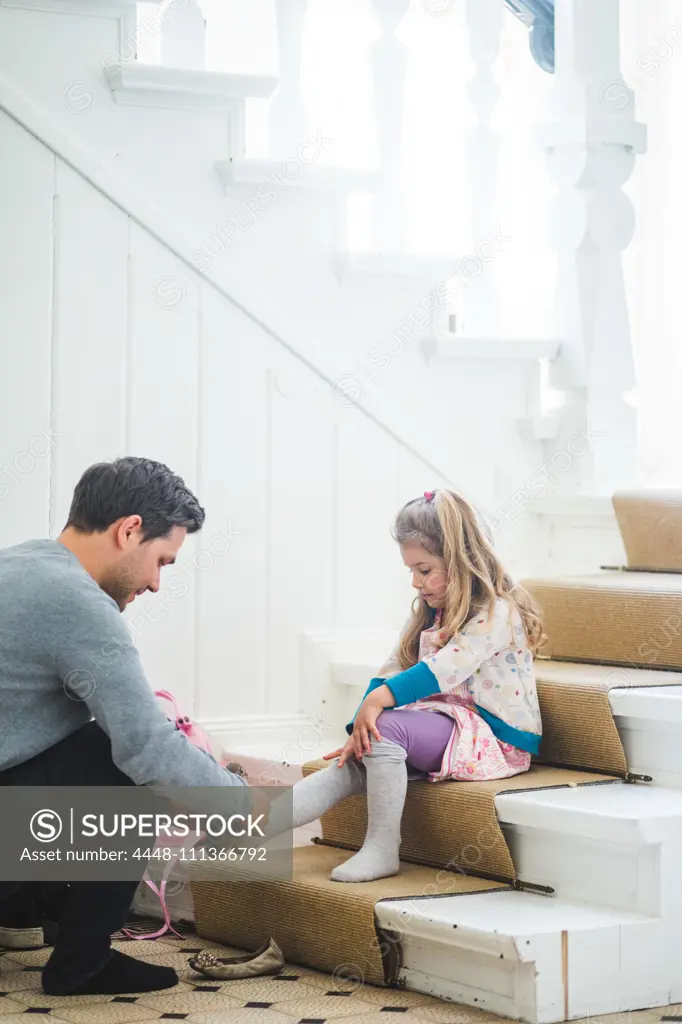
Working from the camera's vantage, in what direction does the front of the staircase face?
facing the viewer and to the left of the viewer

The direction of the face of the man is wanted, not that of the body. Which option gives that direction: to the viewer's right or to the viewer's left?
to the viewer's right

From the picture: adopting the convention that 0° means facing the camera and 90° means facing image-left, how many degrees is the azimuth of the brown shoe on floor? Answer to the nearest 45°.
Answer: approximately 90°

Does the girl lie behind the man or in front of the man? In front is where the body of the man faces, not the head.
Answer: in front

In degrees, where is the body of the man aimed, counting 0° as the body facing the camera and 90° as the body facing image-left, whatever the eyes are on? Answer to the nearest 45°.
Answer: approximately 270°

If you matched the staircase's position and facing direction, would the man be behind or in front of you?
in front

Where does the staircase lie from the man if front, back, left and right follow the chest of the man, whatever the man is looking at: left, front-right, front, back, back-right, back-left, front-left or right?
front
